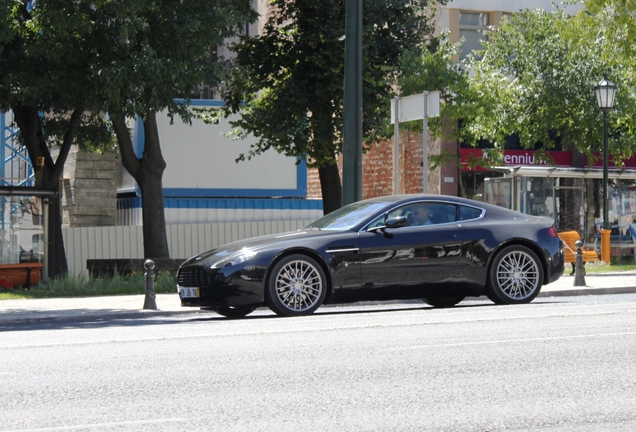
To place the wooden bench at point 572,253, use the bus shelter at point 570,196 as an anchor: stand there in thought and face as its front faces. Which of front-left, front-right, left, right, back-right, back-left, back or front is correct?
front

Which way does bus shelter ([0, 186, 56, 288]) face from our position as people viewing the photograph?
facing the viewer

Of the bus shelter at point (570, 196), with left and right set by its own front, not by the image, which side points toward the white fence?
right

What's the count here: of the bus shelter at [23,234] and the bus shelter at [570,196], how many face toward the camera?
2

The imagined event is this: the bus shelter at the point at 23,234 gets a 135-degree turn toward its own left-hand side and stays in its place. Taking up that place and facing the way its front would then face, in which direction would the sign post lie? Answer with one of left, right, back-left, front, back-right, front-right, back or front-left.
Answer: right

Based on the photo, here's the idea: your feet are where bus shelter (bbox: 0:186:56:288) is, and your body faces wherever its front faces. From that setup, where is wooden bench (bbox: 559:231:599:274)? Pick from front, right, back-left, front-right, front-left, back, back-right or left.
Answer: left

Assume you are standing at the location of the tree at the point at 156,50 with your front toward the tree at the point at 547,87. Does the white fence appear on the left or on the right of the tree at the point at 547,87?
left

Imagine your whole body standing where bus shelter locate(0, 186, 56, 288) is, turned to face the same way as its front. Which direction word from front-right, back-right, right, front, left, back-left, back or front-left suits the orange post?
left

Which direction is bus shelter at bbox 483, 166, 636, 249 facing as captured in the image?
toward the camera

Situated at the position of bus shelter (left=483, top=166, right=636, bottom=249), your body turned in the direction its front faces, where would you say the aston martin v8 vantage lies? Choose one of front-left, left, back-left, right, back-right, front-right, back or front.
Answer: front

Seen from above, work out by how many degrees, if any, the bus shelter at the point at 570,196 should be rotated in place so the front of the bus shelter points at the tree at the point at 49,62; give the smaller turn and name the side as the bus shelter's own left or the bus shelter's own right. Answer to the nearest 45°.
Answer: approximately 45° to the bus shelter's own right
